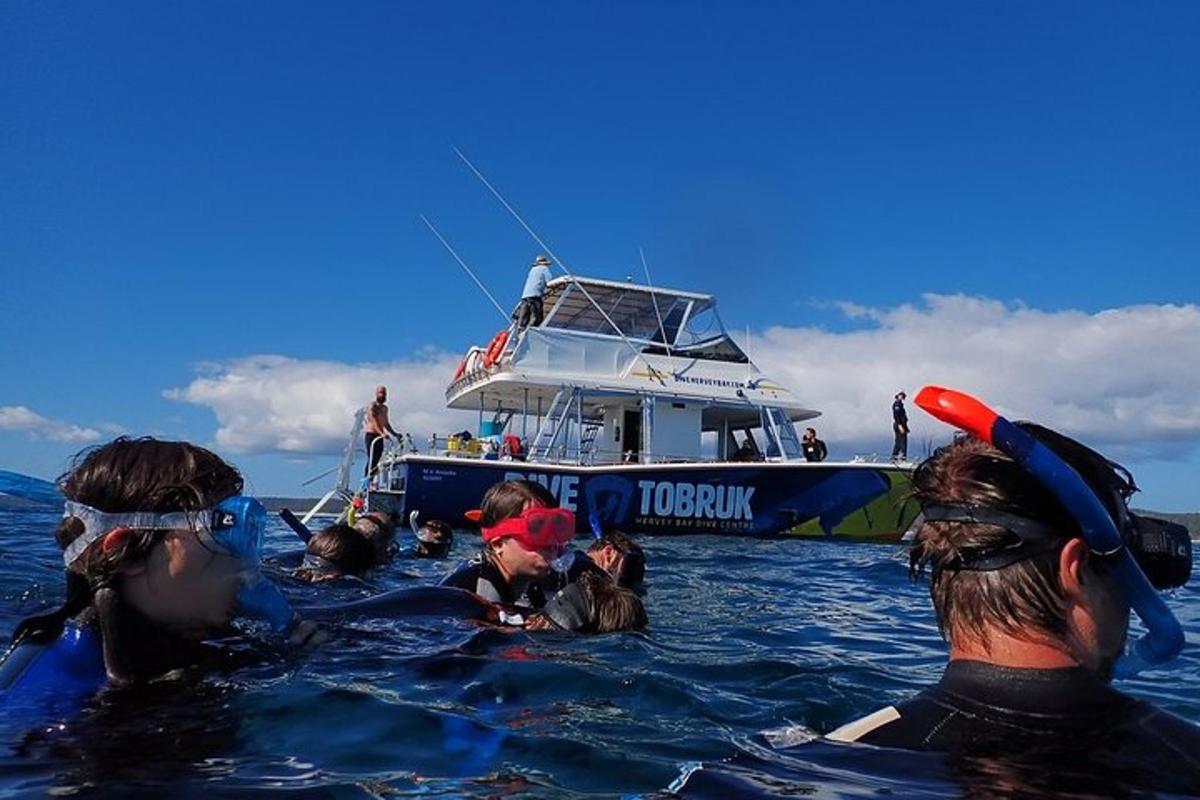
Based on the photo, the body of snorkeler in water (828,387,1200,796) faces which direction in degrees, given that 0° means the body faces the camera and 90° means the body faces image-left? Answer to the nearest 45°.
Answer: approximately 225°

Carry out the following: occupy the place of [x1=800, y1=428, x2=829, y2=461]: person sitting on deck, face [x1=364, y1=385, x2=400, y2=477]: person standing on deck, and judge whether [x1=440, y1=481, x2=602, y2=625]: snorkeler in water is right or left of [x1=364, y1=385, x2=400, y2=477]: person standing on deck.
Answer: left

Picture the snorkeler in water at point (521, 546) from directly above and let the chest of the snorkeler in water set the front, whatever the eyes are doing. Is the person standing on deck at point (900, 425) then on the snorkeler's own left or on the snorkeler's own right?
on the snorkeler's own left

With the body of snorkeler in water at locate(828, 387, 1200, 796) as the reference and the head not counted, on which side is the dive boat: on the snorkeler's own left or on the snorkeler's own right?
on the snorkeler's own left

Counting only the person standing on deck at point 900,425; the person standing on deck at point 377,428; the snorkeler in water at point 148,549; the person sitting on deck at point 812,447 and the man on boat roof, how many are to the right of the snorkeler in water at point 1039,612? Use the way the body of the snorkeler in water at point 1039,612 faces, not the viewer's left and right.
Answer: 0

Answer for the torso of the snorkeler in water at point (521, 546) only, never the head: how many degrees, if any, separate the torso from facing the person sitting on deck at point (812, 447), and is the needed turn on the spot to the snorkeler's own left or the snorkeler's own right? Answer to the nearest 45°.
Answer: approximately 90° to the snorkeler's own left

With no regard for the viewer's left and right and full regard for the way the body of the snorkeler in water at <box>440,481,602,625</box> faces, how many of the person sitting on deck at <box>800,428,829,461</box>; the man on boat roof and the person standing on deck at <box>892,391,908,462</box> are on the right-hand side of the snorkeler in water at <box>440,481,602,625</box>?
0

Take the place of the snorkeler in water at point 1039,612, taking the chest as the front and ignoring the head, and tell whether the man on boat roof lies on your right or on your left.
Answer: on your left

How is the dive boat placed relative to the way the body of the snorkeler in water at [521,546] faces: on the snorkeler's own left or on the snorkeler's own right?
on the snorkeler's own left

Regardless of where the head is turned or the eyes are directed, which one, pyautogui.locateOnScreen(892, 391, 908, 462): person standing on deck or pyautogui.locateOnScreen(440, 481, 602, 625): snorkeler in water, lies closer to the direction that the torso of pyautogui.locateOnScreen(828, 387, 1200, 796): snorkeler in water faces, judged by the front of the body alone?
the person standing on deck

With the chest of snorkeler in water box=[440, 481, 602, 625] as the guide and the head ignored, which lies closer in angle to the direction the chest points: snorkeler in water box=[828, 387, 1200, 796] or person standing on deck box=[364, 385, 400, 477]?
the snorkeler in water

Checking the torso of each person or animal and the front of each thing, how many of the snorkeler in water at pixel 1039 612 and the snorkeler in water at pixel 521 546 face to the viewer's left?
0

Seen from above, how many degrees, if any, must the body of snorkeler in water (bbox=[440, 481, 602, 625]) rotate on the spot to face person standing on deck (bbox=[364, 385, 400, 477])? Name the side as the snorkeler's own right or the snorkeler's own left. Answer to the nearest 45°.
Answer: approximately 135° to the snorkeler's own left

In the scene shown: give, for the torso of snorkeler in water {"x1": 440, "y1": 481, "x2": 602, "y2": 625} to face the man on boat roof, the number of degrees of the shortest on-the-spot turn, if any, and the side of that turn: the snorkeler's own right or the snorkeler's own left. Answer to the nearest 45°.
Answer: approximately 135° to the snorkeler's own left

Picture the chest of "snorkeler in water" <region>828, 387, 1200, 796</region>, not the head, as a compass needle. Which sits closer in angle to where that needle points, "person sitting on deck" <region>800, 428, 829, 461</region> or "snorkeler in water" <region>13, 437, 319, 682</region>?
the person sitting on deck

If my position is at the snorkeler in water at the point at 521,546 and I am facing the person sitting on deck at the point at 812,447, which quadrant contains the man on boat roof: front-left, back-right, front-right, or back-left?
front-left
